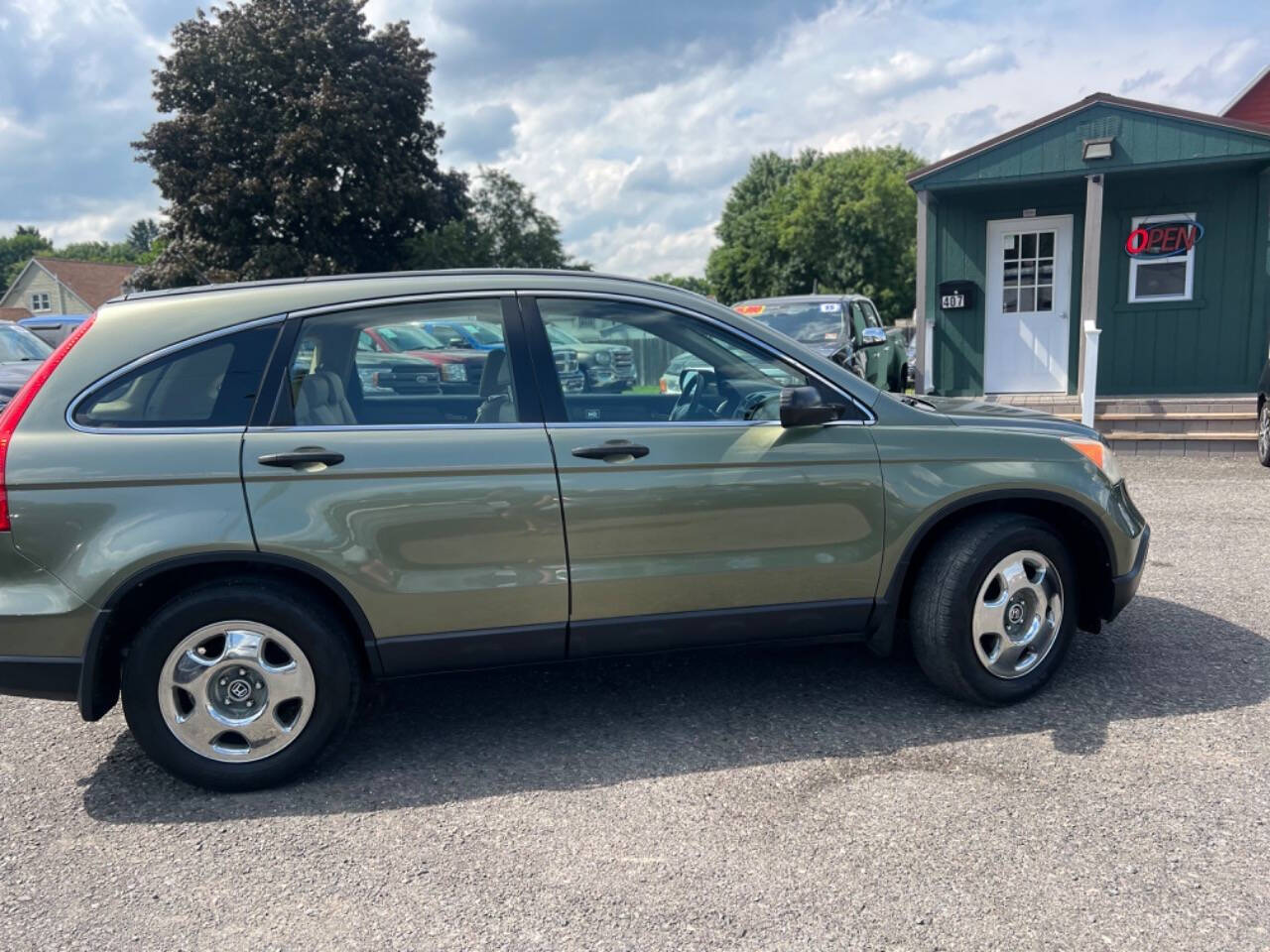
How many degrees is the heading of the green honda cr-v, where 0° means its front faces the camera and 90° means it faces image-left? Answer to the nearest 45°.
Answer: approximately 270°

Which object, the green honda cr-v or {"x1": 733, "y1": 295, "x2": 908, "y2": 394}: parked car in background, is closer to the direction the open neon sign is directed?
the green honda cr-v

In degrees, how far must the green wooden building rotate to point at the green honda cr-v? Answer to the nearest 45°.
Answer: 0° — it already faces it

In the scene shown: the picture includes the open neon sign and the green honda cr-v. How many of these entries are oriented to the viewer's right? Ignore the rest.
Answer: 1

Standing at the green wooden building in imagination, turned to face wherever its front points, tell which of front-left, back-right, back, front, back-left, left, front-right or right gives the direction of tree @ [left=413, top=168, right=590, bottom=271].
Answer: back-right

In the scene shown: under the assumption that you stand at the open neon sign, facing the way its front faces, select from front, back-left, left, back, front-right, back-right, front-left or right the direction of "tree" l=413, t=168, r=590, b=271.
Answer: back-right

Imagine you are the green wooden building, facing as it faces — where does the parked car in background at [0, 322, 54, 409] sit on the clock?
The parked car in background is roughly at 2 o'clock from the green wooden building.

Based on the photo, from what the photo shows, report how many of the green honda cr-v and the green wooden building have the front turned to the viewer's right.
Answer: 1

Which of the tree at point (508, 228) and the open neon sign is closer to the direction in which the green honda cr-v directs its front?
the open neon sign

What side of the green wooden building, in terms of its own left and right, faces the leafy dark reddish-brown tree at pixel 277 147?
right

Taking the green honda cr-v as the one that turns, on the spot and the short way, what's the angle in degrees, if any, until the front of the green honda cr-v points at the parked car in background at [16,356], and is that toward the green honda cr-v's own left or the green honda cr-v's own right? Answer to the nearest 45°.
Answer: approximately 135° to the green honda cr-v's own left
